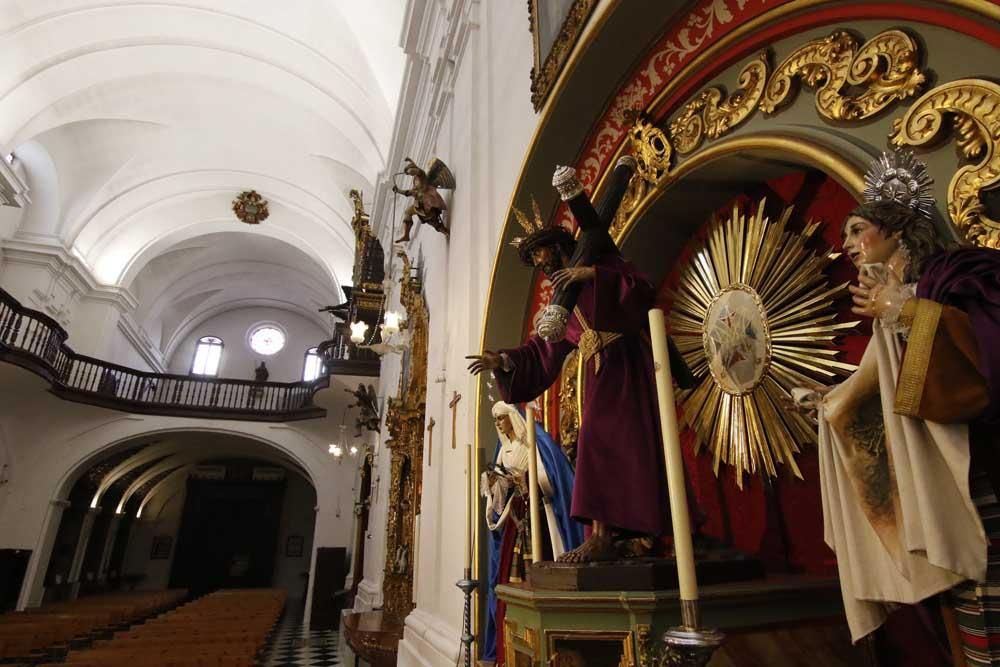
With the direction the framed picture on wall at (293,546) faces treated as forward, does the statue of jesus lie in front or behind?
in front

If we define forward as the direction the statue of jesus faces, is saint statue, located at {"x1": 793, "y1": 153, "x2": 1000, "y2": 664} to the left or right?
on its left

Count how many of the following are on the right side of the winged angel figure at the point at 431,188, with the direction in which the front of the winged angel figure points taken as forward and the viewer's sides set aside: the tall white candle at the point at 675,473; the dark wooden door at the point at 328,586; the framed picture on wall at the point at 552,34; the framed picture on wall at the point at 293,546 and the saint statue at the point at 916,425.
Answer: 2

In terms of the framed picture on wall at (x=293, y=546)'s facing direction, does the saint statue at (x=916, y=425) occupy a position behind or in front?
in front

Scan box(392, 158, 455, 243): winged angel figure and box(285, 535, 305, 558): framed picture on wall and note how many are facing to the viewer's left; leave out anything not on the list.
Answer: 1

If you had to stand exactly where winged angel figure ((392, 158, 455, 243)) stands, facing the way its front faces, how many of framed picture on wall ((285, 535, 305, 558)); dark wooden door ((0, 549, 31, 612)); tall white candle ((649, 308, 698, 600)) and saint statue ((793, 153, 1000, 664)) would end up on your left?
2

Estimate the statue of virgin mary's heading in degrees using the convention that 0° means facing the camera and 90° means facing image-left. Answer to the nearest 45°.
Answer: approximately 45°

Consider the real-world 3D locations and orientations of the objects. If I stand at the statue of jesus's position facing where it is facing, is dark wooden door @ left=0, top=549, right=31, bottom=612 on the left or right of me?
on my right

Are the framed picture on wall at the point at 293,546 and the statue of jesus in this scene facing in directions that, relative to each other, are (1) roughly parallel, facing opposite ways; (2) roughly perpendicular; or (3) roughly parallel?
roughly perpendicular

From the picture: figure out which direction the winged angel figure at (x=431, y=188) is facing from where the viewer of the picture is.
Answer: facing to the left of the viewer

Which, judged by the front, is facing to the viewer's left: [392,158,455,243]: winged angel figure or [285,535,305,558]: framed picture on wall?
the winged angel figure

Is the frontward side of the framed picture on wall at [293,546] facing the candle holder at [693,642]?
yes

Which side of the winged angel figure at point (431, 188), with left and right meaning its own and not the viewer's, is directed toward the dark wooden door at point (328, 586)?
right
